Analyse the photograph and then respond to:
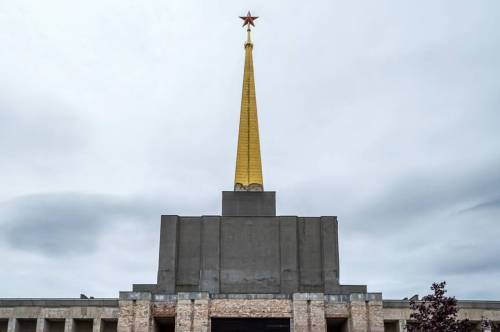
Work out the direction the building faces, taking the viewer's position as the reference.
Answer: facing the viewer
